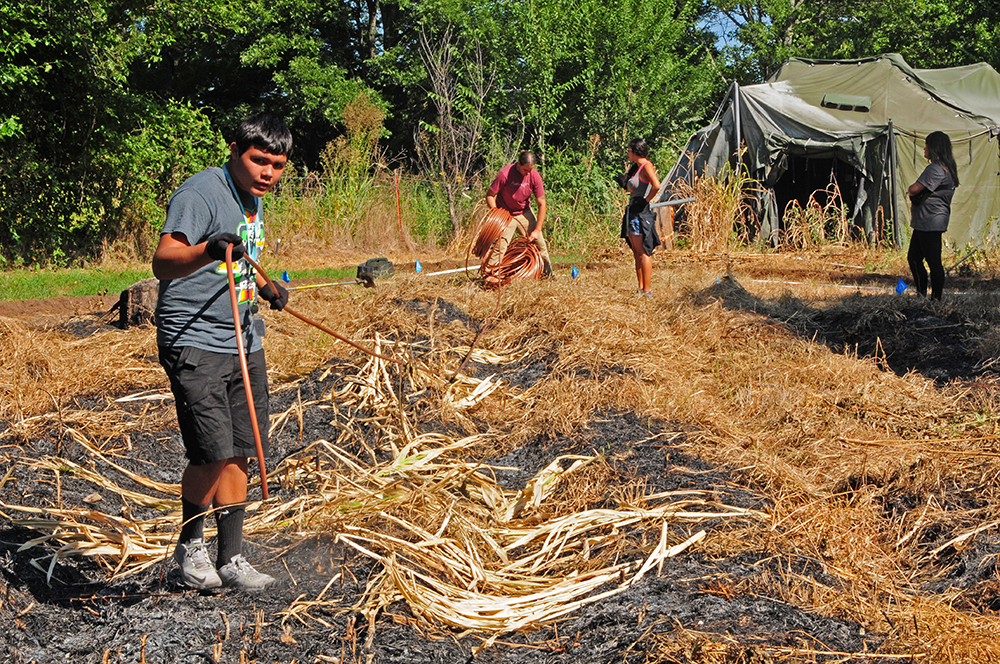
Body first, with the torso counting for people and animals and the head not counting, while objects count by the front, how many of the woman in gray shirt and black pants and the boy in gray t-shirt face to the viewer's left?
1

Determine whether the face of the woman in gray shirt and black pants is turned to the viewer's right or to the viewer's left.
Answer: to the viewer's left

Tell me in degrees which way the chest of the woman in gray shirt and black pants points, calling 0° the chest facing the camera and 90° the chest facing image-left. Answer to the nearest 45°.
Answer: approximately 90°

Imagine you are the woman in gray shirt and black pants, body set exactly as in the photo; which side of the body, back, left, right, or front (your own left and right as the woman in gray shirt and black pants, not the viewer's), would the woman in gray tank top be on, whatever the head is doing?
front

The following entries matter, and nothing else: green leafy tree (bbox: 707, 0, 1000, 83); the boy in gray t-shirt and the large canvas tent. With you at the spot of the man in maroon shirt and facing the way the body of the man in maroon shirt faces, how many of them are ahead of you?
1

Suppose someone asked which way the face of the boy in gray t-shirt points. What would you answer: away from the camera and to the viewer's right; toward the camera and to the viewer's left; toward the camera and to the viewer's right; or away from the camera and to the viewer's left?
toward the camera and to the viewer's right

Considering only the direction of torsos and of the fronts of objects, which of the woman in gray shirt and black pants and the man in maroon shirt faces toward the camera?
the man in maroon shirt

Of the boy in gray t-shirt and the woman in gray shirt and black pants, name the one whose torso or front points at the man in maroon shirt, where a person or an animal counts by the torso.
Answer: the woman in gray shirt and black pants

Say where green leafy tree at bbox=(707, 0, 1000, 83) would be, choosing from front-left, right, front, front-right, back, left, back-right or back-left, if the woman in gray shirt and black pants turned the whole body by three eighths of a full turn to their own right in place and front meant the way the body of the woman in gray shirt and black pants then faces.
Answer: front-left

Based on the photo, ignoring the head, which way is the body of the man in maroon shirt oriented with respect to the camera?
toward the camera

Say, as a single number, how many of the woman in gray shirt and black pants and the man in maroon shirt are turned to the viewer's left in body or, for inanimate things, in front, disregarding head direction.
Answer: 1
